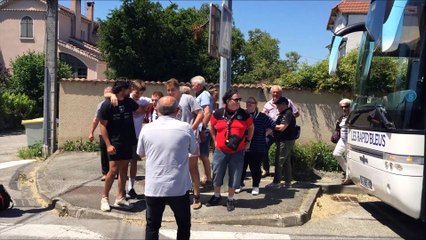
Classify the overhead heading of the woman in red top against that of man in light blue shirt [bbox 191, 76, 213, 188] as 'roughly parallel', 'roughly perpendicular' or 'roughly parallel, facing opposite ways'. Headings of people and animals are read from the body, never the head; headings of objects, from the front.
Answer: roughly perpendicular

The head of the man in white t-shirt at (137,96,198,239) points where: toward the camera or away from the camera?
away from the camera

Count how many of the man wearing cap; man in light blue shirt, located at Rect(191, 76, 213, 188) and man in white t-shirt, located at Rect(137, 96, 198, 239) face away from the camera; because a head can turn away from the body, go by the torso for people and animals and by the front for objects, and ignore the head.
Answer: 1

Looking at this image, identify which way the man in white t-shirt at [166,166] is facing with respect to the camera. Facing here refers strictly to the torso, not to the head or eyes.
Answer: away from the camera

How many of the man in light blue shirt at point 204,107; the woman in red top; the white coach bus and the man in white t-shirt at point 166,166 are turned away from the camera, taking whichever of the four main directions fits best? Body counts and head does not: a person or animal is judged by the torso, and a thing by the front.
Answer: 1

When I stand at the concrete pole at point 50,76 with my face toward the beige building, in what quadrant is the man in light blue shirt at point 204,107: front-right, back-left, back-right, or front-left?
back-right

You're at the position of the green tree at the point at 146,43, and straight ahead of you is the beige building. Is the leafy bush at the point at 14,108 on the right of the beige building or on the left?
left

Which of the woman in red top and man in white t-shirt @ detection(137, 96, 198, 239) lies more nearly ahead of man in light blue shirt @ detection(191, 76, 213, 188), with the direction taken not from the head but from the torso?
the man in white t-shirt

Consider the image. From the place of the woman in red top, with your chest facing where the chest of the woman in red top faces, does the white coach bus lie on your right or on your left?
on your left

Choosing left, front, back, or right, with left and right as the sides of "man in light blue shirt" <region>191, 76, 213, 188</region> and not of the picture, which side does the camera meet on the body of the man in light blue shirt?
left

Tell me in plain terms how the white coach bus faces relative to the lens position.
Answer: facing the viewer and to the left of the viewer

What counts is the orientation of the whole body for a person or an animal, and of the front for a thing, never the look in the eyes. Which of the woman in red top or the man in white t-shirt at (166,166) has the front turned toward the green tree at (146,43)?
the man in white t-shirt

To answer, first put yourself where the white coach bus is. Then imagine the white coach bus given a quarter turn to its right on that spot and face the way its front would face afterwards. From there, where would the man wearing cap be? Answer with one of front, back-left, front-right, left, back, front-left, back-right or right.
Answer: front
